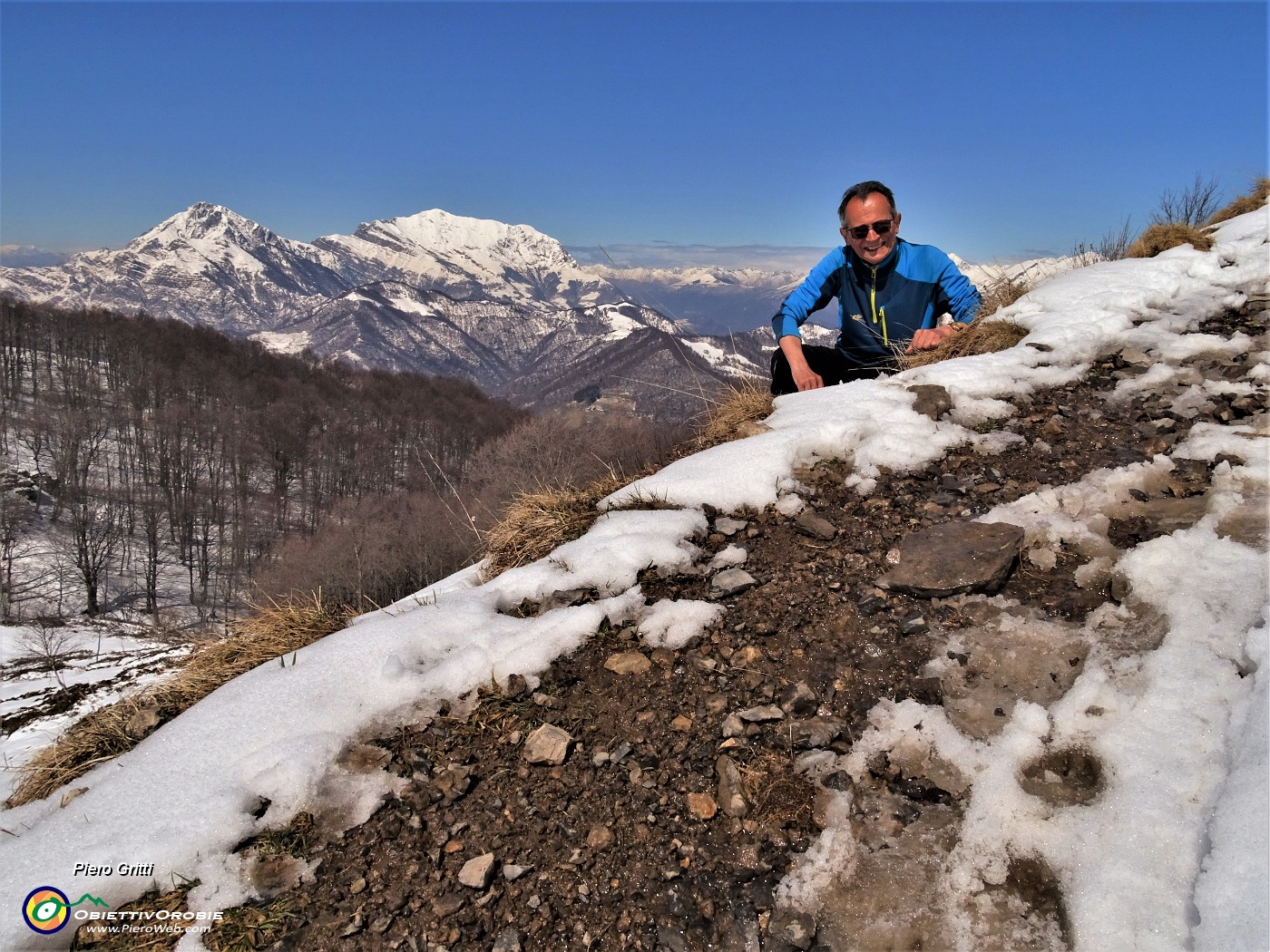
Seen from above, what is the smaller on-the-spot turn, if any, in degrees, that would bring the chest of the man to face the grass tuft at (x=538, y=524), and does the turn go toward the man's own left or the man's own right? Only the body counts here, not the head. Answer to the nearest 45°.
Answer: approximately 45° to the man's own right

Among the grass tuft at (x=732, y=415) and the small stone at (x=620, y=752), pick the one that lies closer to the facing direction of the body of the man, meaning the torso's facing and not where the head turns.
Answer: the small stone

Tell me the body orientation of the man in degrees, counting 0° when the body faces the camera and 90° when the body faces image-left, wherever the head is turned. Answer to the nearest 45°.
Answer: approximately 0°

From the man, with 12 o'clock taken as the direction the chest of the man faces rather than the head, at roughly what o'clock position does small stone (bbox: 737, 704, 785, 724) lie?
The small stone is roughly at 12 o'clock from the man.

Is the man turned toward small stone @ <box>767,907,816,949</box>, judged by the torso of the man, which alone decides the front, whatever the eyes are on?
yes

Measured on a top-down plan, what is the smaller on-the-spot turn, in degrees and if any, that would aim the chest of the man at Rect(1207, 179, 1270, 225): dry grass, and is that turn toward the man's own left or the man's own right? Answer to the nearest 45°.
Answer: approximately 135° to the man's own left

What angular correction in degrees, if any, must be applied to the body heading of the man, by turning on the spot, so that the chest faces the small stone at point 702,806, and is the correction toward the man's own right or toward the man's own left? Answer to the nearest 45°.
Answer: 0° — they already face it

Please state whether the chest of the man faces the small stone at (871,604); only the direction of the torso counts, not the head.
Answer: yes

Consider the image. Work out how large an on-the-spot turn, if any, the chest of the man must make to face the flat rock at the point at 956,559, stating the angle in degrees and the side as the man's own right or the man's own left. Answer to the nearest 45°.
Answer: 0° — they already face it
